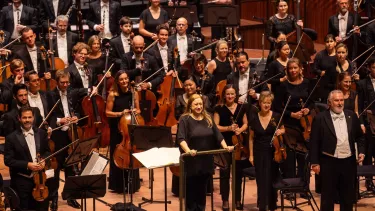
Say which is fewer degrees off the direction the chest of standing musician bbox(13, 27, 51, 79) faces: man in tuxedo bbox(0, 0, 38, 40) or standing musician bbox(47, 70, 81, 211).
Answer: the standing musician

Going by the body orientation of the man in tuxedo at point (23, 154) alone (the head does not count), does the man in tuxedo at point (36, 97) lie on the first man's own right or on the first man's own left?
on the first man's own left

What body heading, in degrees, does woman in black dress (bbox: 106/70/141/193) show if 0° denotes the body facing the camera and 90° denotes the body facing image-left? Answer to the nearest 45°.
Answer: approximately 315°

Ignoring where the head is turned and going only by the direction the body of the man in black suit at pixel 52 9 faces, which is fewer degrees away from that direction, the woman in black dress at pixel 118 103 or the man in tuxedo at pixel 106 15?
the woman in black dress

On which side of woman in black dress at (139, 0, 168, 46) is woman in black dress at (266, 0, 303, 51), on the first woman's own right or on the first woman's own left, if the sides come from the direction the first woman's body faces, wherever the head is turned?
on the first woman's own left

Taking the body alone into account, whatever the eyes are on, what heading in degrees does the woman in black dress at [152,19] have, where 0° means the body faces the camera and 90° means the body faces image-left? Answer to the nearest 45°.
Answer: approximately 0°

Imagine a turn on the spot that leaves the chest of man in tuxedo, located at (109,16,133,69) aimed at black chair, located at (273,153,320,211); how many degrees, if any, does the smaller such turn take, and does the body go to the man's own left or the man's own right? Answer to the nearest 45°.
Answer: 0° — they already face it

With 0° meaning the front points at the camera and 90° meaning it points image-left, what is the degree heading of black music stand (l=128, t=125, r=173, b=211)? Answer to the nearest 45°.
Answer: approximately 180°

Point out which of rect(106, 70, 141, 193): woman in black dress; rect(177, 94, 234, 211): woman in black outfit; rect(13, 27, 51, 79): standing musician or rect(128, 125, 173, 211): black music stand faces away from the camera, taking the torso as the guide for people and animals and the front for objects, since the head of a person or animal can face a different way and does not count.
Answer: the black music stand

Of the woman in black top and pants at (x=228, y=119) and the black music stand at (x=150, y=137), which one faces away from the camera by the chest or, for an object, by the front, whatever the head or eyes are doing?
the black music stand
